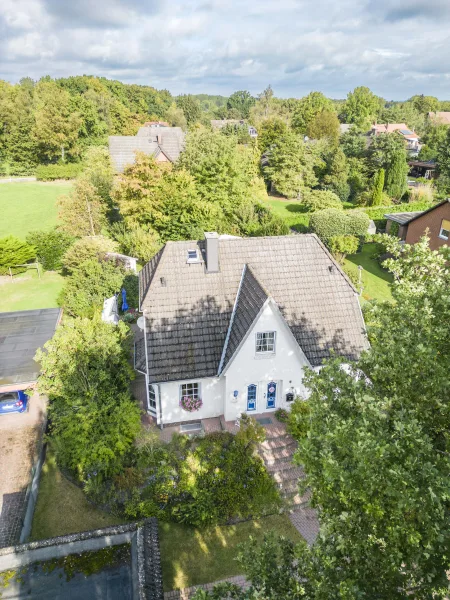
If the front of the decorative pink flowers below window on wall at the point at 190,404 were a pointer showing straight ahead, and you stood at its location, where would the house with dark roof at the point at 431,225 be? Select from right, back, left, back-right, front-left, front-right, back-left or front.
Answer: back-left

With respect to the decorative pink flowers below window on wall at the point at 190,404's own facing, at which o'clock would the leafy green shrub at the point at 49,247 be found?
The leafy green shrub is roughly at 5 o'clock from the decorative pink flowers below window on wall.

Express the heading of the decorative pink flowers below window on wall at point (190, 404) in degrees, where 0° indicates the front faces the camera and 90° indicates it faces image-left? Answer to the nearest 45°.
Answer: approximately 0°

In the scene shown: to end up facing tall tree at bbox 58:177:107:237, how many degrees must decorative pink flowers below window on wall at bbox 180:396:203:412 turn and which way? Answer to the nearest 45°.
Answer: approximately 180°

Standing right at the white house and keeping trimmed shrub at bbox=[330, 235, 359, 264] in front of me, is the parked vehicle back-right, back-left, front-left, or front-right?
back-left

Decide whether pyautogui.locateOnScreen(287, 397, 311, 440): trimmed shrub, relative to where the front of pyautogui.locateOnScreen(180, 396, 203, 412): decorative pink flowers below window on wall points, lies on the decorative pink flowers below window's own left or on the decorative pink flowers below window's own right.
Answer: on the decorative pink flowers below window's own left

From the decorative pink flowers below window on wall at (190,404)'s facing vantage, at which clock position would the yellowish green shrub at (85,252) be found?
The yellowish green shrub is roughly at 5 o'clock from the decorative pink flowers below window on wall.

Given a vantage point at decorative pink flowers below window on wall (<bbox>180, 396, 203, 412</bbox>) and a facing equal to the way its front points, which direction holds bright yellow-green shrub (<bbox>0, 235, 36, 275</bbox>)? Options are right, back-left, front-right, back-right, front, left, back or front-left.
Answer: back-right

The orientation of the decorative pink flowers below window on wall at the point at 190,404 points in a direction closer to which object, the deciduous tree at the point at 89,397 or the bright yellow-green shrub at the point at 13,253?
the deciduous tree

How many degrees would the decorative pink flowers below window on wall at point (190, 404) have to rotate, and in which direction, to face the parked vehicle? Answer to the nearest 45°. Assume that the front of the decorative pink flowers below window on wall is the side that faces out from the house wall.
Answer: approximately 90° to its right

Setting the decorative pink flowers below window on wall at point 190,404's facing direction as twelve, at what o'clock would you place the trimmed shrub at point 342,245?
The trimmed shrub is roughly at 7 o'clock from the decorative pink flowers below window on wall.

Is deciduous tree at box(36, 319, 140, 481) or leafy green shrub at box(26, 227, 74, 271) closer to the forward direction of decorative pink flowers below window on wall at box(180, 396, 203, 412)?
the deciduous tree

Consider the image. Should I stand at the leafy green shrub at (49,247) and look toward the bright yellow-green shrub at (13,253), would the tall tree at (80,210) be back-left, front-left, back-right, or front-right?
back-right
